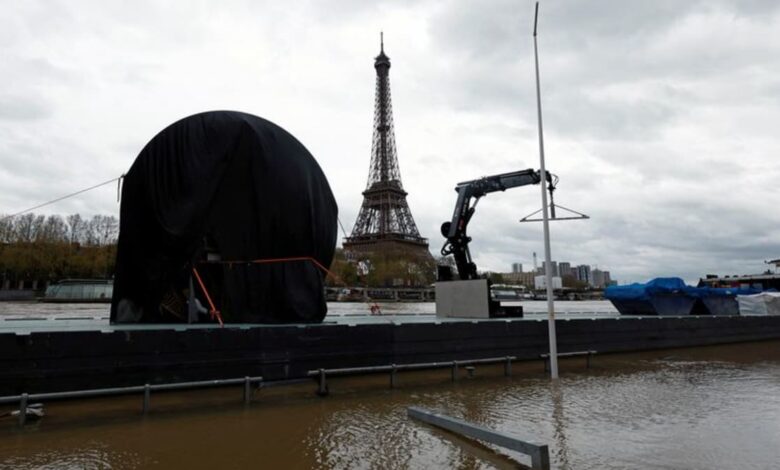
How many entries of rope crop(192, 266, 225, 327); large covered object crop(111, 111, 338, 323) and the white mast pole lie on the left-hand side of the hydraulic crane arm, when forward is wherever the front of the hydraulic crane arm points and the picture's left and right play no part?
0

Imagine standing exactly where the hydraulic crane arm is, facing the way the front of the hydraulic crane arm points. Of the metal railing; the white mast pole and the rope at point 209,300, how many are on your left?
0

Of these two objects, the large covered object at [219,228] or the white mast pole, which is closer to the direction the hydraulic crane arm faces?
the white mast pole

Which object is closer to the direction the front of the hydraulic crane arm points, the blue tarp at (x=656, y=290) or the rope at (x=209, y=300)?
the blue tarp

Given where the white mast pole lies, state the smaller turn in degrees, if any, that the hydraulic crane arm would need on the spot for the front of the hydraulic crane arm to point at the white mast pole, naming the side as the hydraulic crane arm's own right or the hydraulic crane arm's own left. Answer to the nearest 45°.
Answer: approximately 90° to the hydraulic crane arm's own right

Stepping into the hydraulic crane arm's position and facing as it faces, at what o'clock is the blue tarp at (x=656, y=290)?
The blue tarp is roughly at 11 o'clock from the hydraulic crane arm.

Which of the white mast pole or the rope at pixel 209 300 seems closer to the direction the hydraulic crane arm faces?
the white mast pole

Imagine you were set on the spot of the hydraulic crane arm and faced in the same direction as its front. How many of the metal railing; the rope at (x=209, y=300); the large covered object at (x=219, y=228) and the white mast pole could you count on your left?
0

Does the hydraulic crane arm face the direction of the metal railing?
no

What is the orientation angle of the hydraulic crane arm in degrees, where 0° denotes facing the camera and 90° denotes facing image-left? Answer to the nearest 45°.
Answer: approximately 270°

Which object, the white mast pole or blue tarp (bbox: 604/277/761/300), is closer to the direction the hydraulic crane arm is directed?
the blue tarp

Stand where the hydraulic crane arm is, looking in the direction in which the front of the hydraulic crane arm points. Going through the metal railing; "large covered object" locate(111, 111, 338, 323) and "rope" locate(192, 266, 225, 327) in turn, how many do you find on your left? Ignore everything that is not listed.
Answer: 0

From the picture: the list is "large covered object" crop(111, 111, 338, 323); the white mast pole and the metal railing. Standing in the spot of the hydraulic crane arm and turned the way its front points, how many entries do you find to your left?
0

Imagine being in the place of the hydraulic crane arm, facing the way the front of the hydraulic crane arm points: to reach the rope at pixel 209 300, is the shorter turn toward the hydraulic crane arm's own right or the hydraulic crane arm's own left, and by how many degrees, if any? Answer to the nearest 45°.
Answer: approximately 135° to the hydraulic crane arm's own right

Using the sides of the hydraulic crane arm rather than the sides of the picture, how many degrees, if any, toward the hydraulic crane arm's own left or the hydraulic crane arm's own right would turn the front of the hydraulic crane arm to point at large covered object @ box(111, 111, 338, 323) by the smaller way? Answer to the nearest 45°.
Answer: approximately 135° to the hydraulic crane arm's own right
